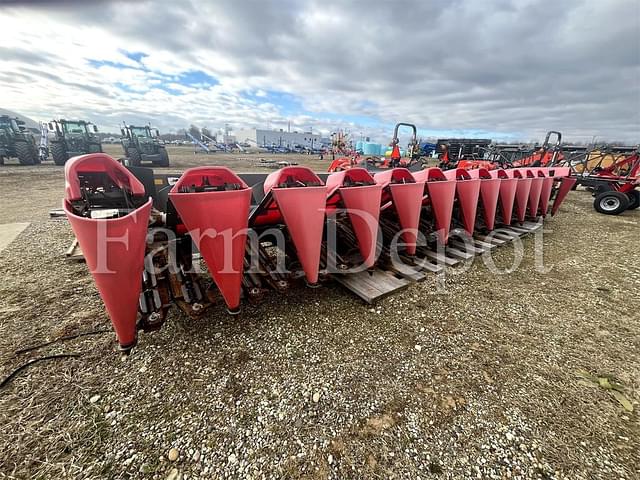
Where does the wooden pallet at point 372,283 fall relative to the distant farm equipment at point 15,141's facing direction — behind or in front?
in front

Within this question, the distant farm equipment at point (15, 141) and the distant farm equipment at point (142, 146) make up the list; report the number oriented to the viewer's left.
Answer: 0

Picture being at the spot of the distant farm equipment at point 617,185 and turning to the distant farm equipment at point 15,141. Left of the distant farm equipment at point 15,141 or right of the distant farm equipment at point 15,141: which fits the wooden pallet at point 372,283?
left

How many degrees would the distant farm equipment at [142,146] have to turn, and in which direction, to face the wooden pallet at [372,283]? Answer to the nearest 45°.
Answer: approximately 45° to its right

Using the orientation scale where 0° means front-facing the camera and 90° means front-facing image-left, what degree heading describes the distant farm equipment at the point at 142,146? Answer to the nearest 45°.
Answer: approximately 315°

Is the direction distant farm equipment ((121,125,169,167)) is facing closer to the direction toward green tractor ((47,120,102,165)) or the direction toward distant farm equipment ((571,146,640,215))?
the distant farm equipment
